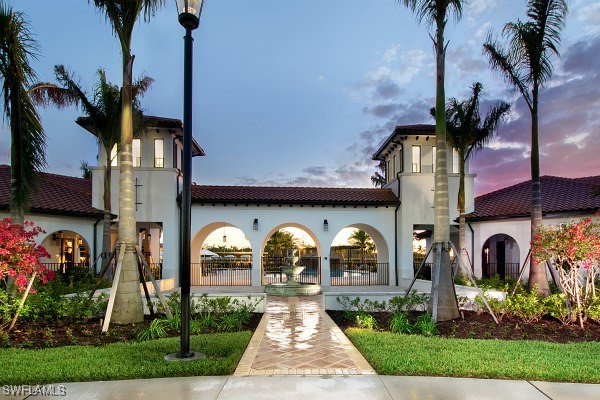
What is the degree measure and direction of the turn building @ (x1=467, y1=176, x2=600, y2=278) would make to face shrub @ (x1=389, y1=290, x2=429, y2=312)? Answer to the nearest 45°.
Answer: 0° — it already faces it

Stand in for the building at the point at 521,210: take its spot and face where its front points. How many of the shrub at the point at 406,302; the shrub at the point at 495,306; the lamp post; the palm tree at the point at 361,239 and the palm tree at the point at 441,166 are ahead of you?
4

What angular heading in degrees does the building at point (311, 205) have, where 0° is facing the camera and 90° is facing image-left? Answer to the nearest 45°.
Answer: approximately 0°

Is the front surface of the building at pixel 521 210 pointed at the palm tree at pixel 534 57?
yes

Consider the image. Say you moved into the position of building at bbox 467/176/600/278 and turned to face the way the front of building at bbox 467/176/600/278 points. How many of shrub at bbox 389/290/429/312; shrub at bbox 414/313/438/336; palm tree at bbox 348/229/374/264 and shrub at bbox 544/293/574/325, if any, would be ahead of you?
3

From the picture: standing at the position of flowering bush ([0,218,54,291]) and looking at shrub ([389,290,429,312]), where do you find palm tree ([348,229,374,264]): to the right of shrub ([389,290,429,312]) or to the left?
left

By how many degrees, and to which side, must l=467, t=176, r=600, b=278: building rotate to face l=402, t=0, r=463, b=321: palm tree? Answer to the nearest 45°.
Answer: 0° — it already faces it

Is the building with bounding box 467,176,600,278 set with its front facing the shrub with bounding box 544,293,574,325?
yes
